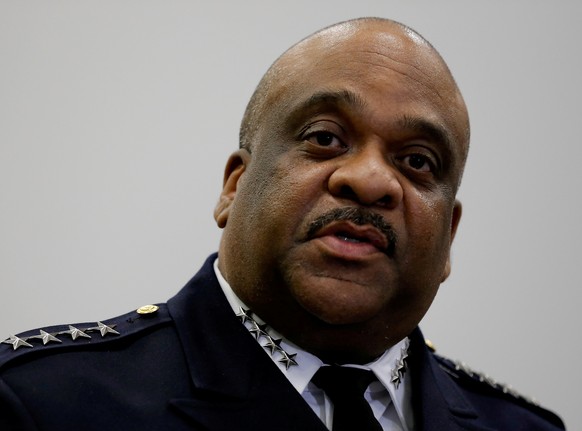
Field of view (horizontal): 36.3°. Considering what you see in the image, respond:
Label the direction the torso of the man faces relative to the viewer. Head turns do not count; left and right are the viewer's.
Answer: facing the viewer and to the right of the viewer
